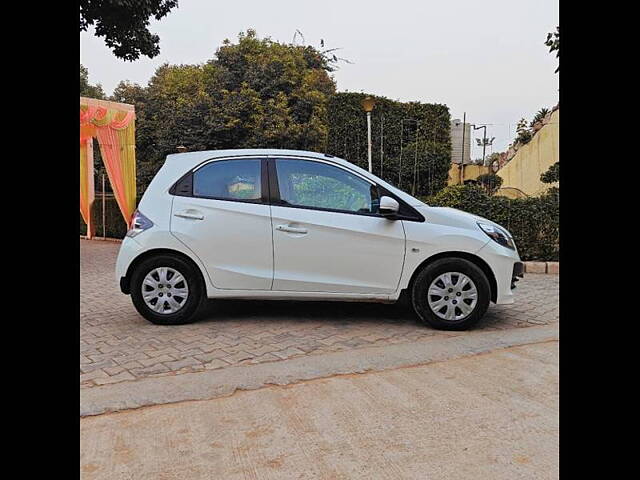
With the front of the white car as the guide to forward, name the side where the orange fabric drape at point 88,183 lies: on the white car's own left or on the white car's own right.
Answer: on the white car's own left

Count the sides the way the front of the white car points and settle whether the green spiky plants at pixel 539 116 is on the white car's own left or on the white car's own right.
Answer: on the white car's own left

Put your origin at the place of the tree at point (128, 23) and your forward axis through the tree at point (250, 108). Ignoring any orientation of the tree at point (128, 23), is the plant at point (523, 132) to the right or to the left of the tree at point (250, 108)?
right

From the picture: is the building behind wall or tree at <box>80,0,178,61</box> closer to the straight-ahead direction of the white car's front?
the building behind wall

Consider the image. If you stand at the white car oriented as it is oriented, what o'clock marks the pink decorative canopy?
The pink decorative canopy is roughly at 8 o'clock from the white car.

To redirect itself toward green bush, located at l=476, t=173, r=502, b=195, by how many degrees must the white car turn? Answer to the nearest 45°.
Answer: approximately 45° to its left

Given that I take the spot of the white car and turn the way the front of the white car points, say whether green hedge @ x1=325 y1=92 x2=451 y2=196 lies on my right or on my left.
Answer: on my left

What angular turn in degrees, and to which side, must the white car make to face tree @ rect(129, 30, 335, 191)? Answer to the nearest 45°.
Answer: approximately 90° to its left

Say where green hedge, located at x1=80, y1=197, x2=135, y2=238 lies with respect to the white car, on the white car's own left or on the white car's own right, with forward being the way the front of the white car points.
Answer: on the white car's own left

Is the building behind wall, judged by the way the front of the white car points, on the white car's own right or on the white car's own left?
on the white car's own left

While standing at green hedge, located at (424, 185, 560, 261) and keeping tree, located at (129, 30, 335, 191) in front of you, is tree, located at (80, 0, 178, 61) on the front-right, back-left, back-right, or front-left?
front-left

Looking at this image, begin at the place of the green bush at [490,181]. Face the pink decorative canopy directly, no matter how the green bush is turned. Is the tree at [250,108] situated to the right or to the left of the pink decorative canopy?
right

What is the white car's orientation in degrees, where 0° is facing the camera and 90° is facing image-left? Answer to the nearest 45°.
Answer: approximately 270°
